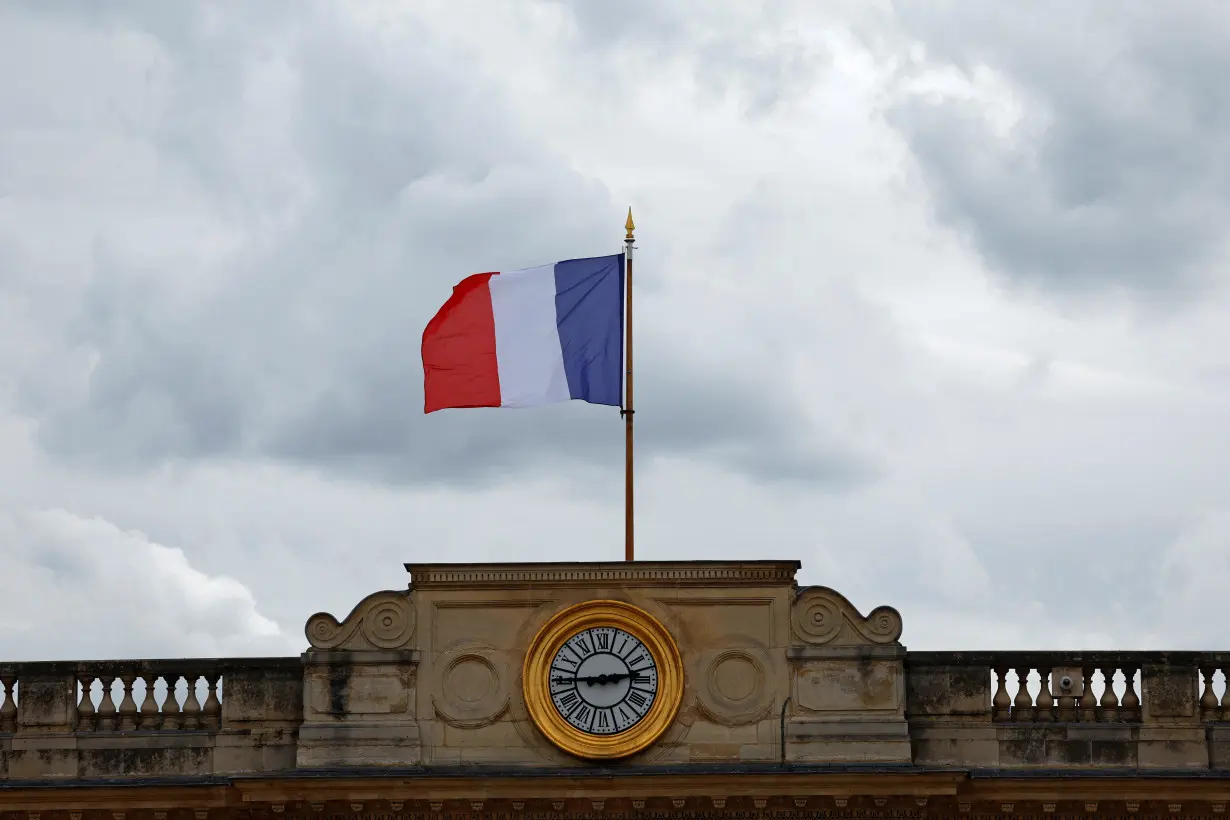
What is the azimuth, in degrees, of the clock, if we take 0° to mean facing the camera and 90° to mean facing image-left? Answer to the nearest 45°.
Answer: approximately 0°
